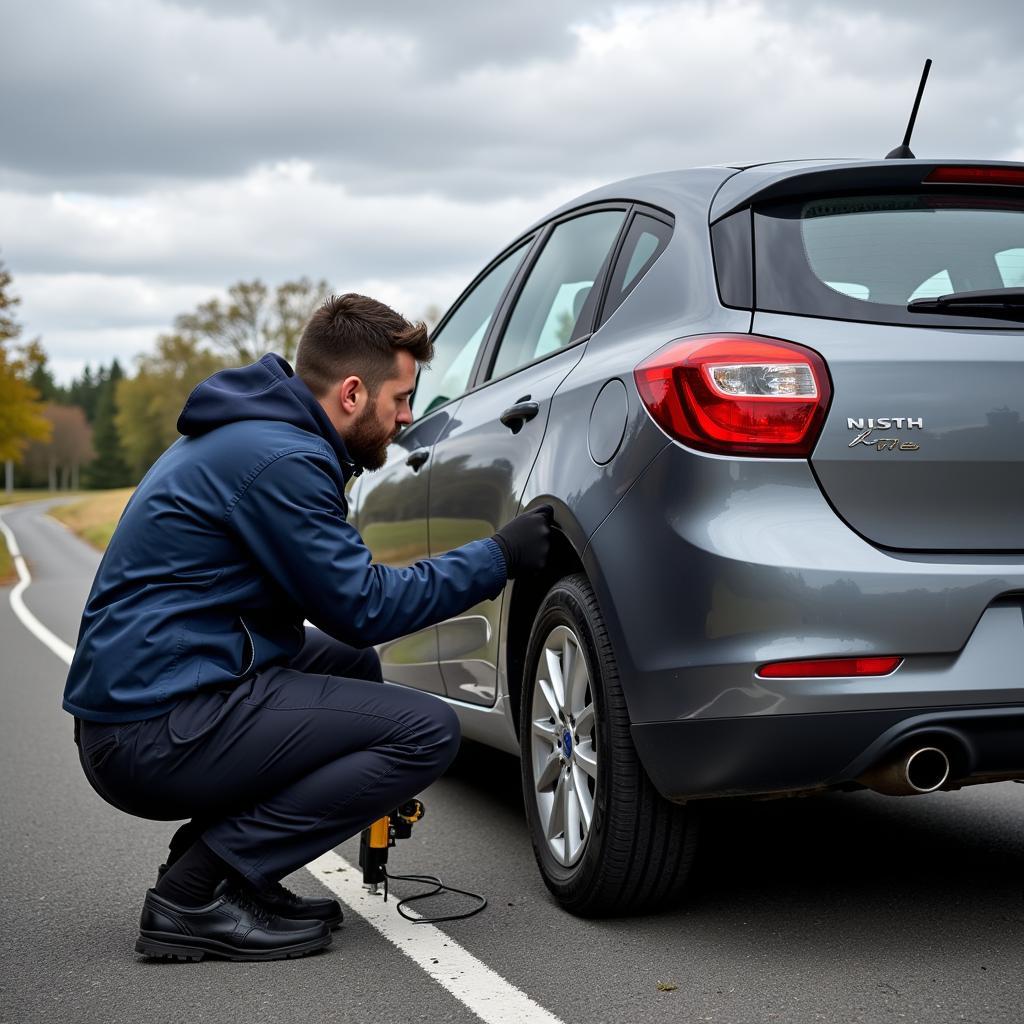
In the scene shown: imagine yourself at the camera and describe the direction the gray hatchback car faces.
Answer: facing away from the viewer and to the left of the viewer

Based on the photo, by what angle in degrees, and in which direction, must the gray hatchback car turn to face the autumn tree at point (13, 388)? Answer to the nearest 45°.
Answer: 0° — it already faces it
